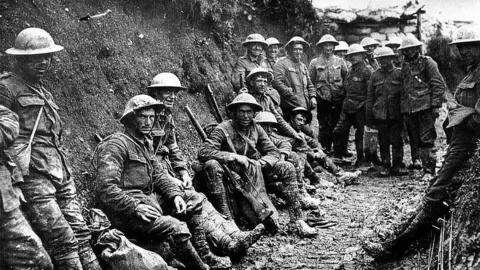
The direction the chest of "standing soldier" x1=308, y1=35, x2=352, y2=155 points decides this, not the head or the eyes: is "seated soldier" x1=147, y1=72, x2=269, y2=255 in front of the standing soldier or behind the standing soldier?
in front

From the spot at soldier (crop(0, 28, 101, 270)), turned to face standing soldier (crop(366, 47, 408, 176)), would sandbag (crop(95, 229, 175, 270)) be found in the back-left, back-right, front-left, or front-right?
front-right

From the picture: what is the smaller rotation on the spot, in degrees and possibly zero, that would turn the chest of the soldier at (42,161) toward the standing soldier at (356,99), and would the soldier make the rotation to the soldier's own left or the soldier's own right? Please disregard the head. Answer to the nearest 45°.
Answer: approximately 90° to the soldier's own left

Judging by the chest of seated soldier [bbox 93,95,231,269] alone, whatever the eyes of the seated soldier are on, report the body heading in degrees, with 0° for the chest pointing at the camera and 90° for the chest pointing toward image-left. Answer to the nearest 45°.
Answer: approximately 315°

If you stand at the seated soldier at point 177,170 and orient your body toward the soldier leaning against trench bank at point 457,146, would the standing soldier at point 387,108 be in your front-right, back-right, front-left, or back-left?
front-left

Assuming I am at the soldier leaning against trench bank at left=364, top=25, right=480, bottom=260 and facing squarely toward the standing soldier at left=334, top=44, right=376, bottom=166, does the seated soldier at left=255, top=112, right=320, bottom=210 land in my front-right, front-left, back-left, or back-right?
front-left

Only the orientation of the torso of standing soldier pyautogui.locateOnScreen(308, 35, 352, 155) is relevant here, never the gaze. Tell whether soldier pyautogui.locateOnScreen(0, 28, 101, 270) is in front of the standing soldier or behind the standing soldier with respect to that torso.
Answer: in front

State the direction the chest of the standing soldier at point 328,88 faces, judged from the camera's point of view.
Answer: toward the camera

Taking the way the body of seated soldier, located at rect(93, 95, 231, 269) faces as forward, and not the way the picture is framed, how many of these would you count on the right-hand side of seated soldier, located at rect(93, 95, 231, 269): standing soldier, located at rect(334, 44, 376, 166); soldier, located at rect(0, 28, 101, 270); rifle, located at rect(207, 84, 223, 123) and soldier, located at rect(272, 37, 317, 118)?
1

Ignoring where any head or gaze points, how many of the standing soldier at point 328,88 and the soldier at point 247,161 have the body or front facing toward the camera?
2

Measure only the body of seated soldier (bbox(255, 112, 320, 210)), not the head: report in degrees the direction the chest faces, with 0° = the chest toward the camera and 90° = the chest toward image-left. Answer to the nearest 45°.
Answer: approximately 315°

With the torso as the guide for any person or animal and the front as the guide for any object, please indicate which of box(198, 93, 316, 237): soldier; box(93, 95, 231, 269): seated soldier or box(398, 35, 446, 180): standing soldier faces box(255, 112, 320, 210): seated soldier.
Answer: the standing soldier

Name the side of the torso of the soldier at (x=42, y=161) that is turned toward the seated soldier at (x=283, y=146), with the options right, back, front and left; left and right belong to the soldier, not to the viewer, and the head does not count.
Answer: left
